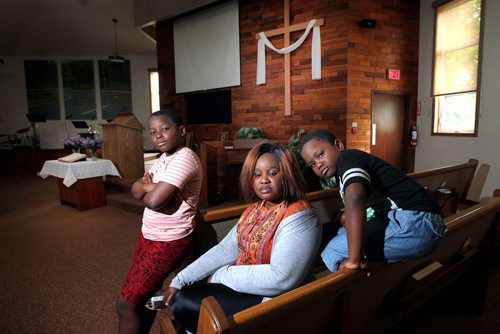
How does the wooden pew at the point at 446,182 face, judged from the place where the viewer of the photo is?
facing away from the viewer and to the left of the viewer

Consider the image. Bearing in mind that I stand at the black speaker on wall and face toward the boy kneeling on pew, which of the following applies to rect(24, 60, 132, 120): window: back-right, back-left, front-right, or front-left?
back-right

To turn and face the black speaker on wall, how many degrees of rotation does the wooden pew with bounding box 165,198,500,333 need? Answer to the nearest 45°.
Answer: approximately 45° to its right

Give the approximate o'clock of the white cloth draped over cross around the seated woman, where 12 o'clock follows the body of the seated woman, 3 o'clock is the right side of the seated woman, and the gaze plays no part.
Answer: The white cloth draped over cross is roughly at 5 o'clock from the seated woman.

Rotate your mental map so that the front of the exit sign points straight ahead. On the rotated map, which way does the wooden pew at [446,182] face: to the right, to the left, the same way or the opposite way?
the opposite way

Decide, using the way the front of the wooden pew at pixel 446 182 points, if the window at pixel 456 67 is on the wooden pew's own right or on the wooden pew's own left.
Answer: on the wooden pew's own right

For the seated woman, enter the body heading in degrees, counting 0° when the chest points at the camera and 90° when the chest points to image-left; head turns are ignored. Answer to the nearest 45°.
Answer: approximately 45°
